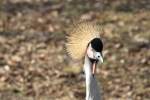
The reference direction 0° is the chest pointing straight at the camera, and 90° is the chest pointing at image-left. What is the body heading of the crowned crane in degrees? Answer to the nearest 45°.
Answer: approximately 315°
